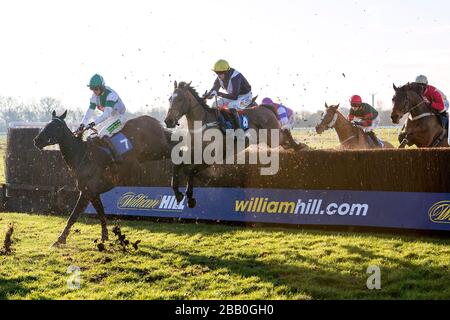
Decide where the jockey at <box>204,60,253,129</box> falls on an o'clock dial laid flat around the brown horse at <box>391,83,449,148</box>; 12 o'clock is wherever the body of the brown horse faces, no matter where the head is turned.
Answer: The jockey is roughly at 12 o'clock from the brown horse.

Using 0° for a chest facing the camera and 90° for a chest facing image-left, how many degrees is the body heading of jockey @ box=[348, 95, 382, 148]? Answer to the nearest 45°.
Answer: approximately 45°

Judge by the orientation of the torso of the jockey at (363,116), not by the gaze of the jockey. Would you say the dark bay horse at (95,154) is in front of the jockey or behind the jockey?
in front

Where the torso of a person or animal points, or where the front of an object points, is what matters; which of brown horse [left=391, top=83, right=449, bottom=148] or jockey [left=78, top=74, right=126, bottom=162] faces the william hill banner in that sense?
the brown horse

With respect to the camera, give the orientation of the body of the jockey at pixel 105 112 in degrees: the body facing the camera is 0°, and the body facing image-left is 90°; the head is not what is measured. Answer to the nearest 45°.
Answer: approximately 45°

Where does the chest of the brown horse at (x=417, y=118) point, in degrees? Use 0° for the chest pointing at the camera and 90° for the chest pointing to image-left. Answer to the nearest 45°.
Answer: approximately 45°

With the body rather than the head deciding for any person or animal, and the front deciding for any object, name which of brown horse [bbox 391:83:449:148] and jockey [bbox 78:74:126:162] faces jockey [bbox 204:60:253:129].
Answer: the brown horse

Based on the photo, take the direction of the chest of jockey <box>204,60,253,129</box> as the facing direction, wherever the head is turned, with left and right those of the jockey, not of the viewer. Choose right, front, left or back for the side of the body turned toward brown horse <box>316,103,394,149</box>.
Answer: back
